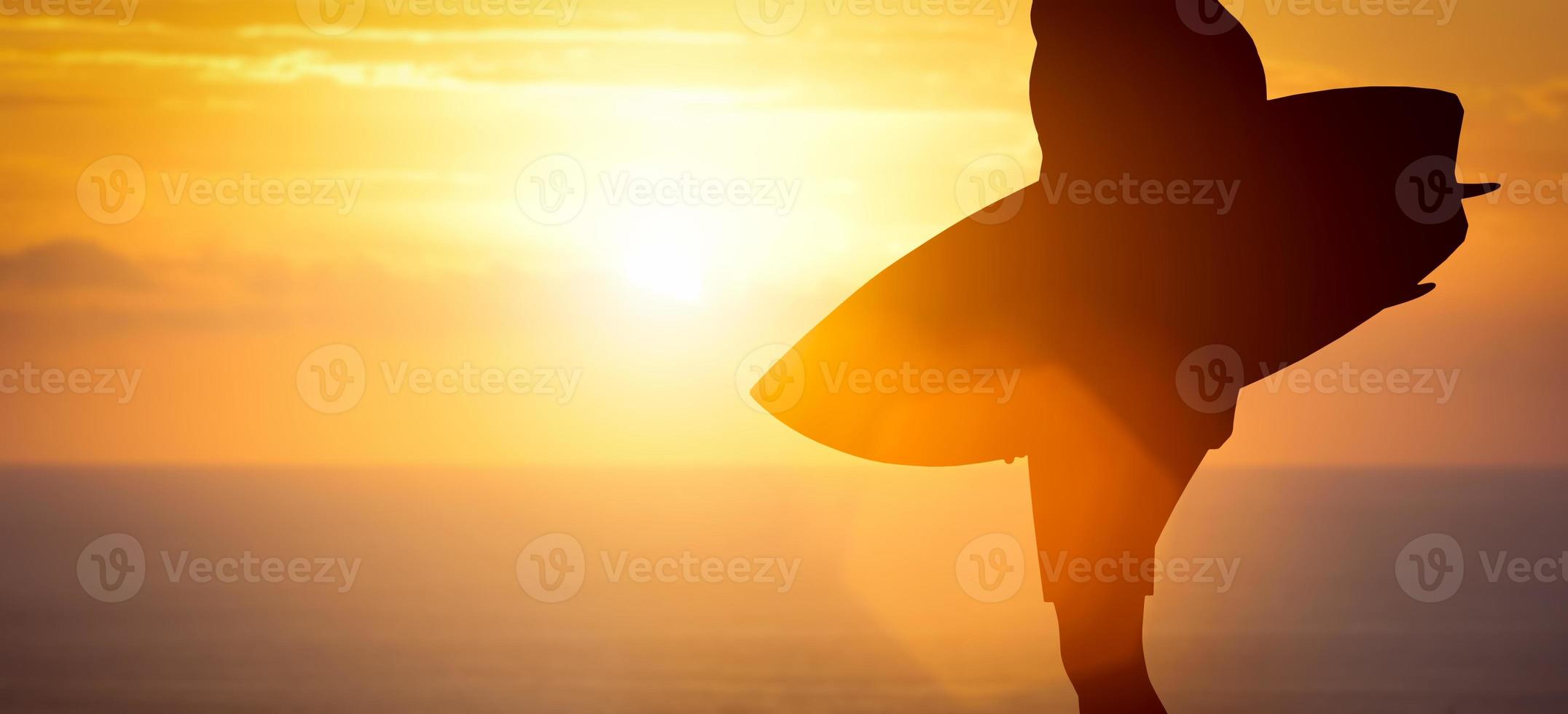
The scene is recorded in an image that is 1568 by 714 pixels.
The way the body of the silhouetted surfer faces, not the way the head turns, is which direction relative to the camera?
to the viewer's left
